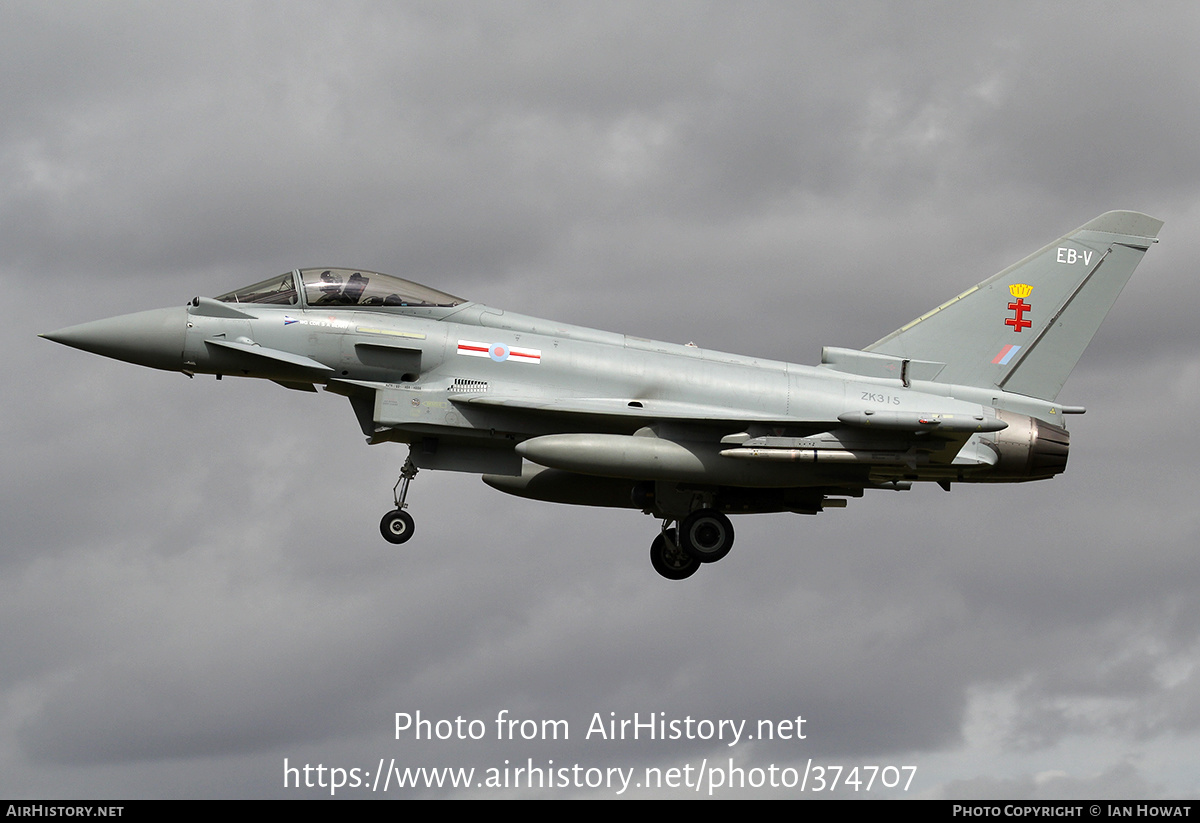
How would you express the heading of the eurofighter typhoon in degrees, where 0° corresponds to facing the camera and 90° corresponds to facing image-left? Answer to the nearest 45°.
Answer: approximately 90°
